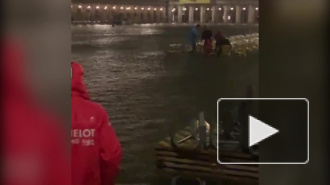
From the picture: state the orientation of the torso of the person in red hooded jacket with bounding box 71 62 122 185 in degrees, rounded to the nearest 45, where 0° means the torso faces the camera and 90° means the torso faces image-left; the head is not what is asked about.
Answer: approximately 180°
